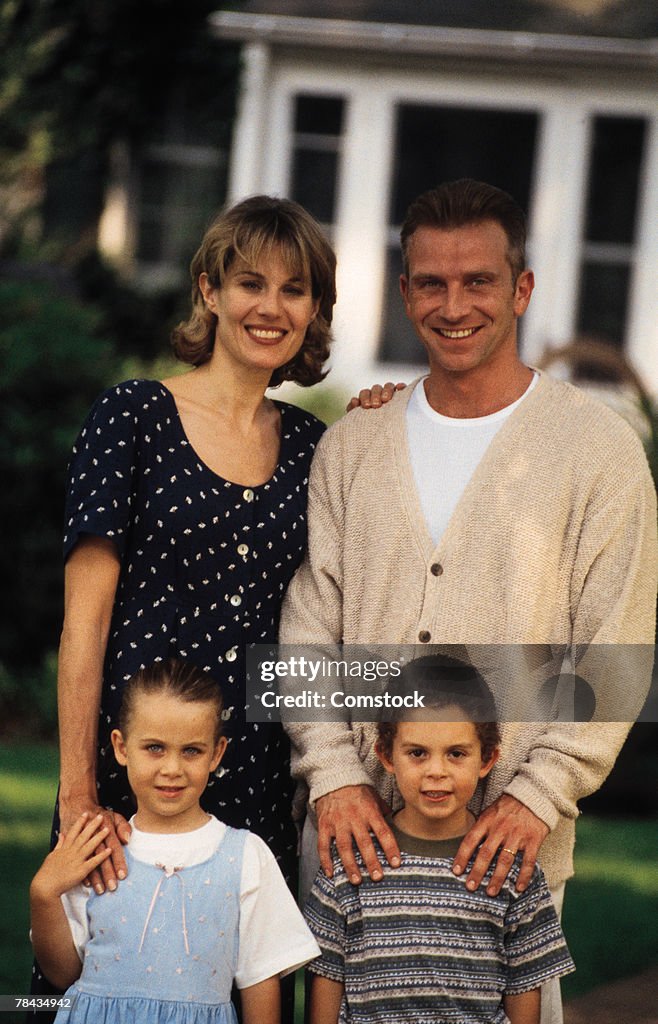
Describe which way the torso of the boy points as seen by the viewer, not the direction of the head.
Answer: toward the camera

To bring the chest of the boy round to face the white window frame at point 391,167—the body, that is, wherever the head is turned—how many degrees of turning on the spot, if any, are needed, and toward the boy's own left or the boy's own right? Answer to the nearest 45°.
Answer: approximately 180°

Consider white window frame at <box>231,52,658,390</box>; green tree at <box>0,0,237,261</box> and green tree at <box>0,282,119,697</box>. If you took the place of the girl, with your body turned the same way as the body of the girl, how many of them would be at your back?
3

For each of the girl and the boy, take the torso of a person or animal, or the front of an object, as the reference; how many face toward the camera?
2

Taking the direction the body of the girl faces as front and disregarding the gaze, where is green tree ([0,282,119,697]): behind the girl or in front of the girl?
behind

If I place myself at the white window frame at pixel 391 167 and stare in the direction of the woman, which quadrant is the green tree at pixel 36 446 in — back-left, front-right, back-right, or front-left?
front-right

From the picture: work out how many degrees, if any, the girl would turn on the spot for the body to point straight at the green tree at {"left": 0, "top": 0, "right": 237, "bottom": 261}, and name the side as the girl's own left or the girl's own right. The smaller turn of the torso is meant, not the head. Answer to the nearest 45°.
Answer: approximately 180°

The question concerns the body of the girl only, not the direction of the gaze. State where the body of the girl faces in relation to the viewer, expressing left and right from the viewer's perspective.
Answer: facing the viewer
